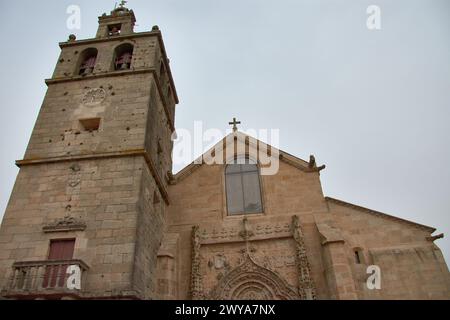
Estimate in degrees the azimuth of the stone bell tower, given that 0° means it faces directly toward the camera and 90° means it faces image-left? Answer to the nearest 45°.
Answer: approximately 0°
